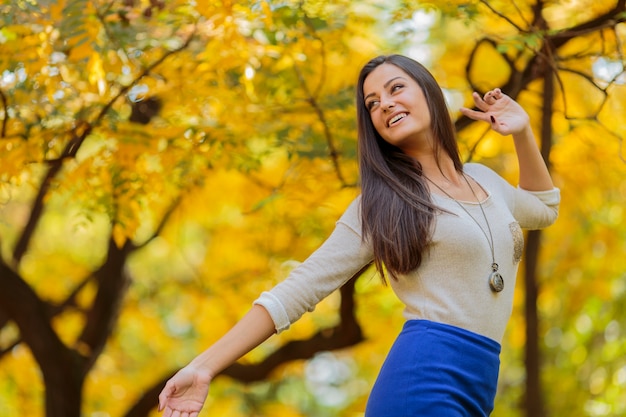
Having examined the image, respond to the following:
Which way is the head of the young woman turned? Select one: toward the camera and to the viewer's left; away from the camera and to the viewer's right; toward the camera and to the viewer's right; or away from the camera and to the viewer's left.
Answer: toward the camera and to the viewer's left

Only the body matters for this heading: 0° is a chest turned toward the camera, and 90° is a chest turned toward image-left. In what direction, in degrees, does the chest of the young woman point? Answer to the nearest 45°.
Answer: approximately 315°
